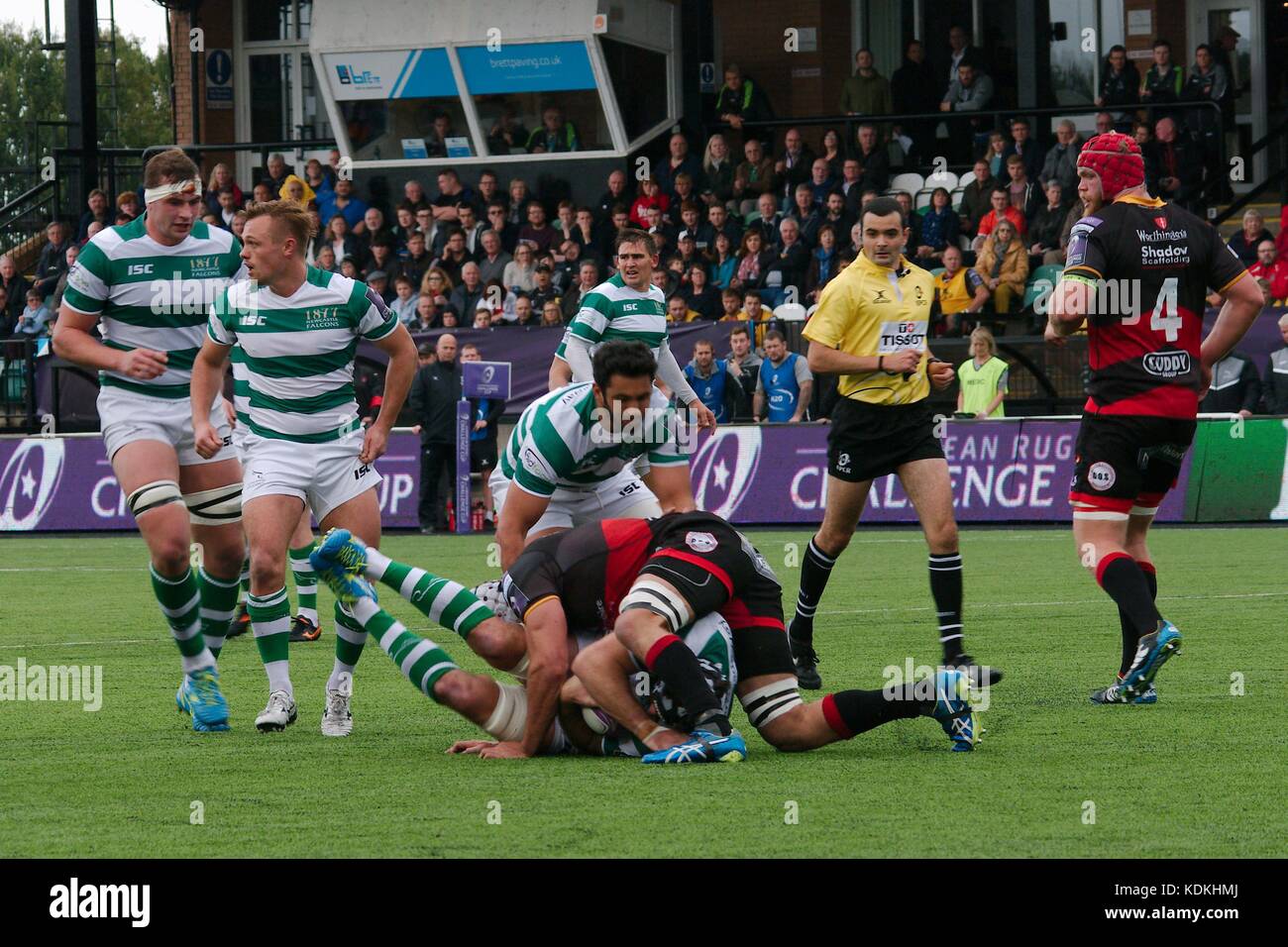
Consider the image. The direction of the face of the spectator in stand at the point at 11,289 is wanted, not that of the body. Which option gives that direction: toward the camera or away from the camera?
toward the camera

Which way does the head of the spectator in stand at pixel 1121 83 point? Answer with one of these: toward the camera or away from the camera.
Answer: toward the camera

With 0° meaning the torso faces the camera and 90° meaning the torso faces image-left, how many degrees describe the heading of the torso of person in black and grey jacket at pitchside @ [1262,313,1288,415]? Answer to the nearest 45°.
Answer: approximately 0°

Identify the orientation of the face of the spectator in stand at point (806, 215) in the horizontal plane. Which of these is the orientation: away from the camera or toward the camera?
toward the camera

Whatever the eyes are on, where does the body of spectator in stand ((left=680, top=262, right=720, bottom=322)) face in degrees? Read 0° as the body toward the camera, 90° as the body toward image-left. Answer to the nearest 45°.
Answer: approximately 0°

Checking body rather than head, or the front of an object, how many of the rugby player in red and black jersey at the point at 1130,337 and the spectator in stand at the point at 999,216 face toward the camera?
1

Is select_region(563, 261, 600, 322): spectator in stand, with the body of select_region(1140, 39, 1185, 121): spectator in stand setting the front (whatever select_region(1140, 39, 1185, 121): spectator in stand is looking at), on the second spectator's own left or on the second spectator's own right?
on the second spectator's own right

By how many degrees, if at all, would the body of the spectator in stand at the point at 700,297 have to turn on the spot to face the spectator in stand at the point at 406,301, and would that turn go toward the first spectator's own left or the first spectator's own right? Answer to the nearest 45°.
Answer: approximately 135° to the first spectator's own right

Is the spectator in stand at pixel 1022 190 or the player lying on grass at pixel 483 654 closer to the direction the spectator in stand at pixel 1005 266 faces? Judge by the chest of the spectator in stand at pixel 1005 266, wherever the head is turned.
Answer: the player lying on grass

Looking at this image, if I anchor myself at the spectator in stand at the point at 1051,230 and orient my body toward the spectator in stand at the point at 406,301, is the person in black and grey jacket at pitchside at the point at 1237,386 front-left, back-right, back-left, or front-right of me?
back-left

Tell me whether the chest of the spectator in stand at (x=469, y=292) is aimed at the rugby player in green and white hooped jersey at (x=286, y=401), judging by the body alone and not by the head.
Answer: yes

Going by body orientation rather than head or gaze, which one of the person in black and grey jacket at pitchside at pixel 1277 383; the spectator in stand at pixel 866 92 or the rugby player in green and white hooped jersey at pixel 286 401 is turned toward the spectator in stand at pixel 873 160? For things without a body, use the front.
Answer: the spectator in stand at pixel 866 92

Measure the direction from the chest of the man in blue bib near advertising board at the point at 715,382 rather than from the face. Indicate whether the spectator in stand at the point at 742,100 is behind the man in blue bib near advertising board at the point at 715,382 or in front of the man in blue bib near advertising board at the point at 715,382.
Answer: behind

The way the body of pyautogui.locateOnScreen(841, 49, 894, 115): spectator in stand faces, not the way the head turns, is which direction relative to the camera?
toward the camera

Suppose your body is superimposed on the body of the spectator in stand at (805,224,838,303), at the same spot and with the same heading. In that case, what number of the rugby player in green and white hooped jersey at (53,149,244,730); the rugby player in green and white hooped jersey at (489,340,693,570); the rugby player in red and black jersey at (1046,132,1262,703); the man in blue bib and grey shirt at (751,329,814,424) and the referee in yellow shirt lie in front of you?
5
